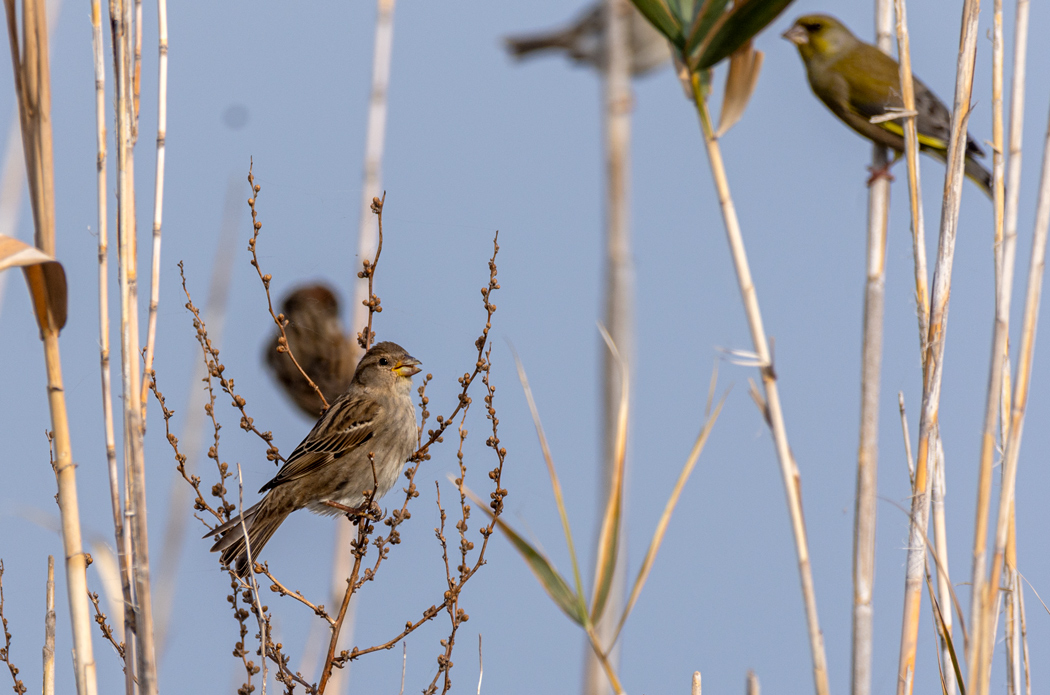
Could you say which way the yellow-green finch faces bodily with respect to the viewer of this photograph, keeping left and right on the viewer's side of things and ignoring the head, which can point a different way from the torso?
facing to the left of the viewer

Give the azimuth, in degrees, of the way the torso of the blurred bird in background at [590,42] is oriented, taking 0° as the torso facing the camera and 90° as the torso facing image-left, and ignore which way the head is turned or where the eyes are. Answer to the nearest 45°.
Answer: approximately 270°

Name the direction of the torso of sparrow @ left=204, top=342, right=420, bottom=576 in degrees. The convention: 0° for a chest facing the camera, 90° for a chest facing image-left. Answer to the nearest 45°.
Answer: approximately 270°

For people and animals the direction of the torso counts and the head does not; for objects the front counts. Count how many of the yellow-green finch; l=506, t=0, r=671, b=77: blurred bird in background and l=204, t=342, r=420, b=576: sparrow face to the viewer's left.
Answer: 1

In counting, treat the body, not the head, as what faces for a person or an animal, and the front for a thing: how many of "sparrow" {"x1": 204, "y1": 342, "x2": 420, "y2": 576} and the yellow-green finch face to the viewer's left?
1

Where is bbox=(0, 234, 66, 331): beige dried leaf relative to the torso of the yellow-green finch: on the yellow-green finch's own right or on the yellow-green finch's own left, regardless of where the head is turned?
on the yellow-green finch's own left

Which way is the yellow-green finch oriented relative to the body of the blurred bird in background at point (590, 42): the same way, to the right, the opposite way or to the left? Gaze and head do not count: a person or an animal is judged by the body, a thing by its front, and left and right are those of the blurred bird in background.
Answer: the opposite way
